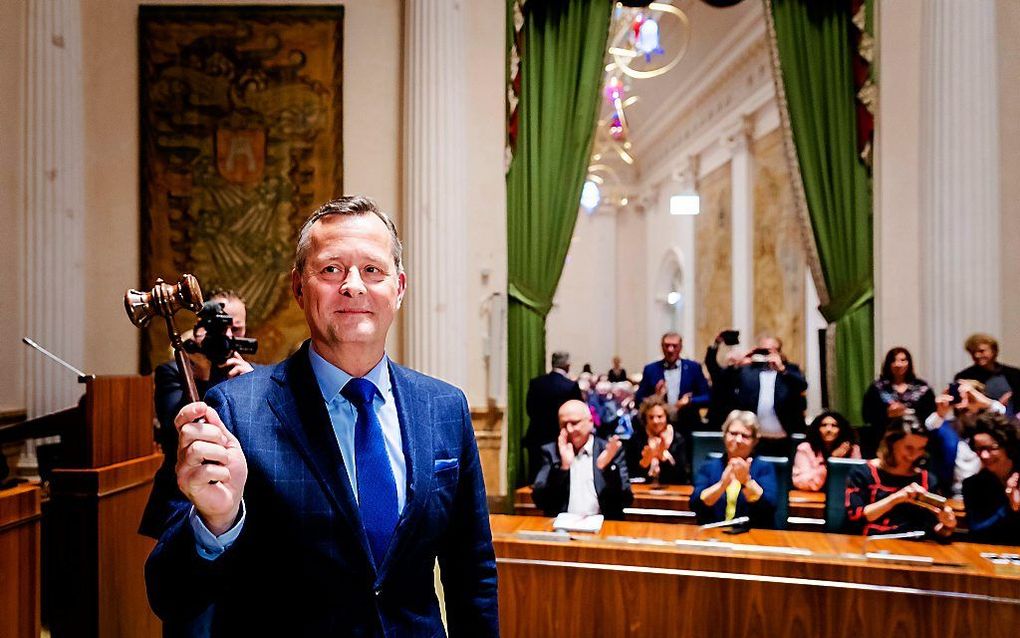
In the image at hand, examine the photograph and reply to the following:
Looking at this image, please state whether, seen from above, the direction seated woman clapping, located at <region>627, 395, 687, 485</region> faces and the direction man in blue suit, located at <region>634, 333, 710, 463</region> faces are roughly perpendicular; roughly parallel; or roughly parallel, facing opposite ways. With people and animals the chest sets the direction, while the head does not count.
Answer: roughly parallel

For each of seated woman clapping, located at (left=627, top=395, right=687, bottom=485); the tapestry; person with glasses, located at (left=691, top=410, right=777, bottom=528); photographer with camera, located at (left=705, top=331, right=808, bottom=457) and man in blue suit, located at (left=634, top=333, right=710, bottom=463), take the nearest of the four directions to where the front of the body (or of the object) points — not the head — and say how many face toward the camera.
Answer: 5

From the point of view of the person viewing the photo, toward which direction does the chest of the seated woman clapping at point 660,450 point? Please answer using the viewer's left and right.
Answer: facing the viewer

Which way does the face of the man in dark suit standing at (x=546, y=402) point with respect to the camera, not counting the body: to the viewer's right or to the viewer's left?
to the viewer's right

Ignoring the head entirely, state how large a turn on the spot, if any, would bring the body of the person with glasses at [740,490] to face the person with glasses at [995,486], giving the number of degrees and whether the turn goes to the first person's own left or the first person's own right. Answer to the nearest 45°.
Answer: approximately 90° to the first person's own left

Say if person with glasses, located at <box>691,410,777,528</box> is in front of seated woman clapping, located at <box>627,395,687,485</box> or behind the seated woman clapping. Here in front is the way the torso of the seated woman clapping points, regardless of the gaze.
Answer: in front

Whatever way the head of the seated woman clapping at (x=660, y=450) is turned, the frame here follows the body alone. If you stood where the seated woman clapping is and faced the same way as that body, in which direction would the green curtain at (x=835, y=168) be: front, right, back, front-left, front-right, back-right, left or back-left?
back-left

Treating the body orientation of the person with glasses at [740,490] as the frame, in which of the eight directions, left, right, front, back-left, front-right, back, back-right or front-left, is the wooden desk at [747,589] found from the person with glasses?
front

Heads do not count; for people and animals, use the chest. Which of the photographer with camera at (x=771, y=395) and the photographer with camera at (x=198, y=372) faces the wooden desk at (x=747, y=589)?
the photographer with camera at (x=771, y=395)

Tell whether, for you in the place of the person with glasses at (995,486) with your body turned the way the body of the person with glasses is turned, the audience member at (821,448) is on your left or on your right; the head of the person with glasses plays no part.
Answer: on your right

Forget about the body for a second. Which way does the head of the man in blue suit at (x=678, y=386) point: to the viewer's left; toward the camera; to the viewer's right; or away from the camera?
toward the camera

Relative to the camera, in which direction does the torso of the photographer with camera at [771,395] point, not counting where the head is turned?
toward the camera

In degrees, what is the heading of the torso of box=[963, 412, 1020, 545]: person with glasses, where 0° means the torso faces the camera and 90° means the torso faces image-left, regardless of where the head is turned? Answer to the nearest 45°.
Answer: approximately 45°

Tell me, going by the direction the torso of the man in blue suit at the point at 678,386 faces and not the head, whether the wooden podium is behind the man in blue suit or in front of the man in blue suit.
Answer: in front

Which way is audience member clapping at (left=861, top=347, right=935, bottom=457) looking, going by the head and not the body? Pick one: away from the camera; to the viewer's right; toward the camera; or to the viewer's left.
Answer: toward the camera

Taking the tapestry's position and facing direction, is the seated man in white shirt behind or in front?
in front

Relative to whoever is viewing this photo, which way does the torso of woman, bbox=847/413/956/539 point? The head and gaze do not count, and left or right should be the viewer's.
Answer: facing the viewer and to the right of the viewer

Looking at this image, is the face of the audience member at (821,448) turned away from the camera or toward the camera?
toward the camera
